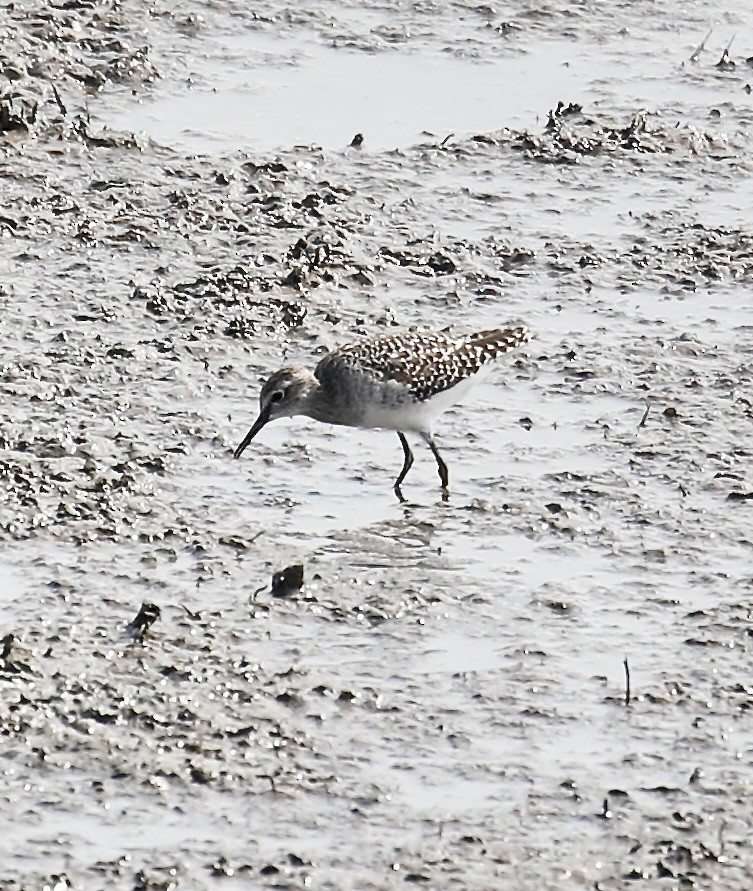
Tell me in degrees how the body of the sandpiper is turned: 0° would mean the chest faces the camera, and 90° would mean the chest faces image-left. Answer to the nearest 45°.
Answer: approximately 90°

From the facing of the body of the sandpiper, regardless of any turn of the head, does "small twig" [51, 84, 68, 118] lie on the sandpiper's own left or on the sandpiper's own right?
on the sandpiper's own right
